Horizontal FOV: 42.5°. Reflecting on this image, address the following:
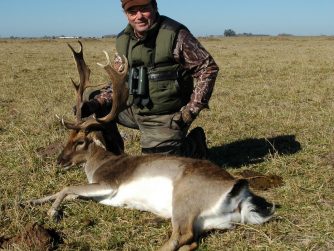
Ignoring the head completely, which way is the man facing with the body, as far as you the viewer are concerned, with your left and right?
facing the viewer and to the left of the viewer
